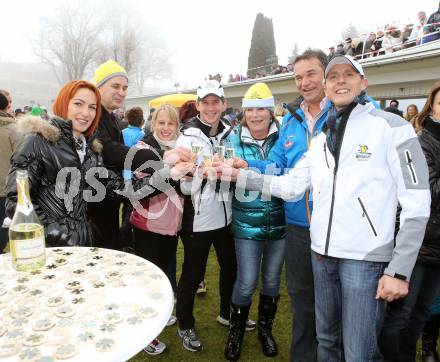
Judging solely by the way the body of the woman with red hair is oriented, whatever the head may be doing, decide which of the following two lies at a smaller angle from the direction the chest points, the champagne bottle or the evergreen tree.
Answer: the champagne bottle

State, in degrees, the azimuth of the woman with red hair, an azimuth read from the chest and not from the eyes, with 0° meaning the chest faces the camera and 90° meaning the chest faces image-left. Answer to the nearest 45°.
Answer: approximately 315°

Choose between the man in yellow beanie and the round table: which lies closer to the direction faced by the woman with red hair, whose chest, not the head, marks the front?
the round table

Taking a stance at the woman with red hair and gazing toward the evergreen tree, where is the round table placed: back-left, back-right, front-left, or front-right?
back-right

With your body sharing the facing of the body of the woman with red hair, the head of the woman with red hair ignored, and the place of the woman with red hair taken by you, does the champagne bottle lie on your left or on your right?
on your right

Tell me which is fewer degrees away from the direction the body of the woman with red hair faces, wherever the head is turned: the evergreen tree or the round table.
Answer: the round table

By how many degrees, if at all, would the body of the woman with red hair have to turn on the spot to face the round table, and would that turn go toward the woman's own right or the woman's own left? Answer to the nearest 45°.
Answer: approximately 45° to the woman's own right
